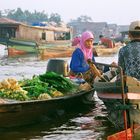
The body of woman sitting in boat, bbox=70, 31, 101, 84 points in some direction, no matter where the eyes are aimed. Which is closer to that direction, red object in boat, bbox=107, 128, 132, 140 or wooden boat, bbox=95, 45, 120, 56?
the red object in boat

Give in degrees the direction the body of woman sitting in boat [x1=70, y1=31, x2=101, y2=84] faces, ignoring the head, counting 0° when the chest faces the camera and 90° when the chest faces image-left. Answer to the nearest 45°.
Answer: approximately 315°

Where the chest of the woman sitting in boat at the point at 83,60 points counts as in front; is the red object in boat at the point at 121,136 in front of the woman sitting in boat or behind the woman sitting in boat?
in front

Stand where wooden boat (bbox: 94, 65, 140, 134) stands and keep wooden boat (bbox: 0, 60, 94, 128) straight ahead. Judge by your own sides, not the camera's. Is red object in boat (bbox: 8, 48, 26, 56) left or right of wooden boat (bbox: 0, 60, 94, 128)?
right
